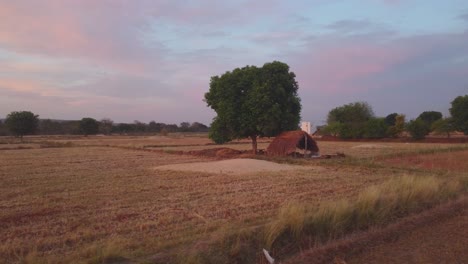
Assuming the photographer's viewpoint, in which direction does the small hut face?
facing the viewer and to the right of the viewer
